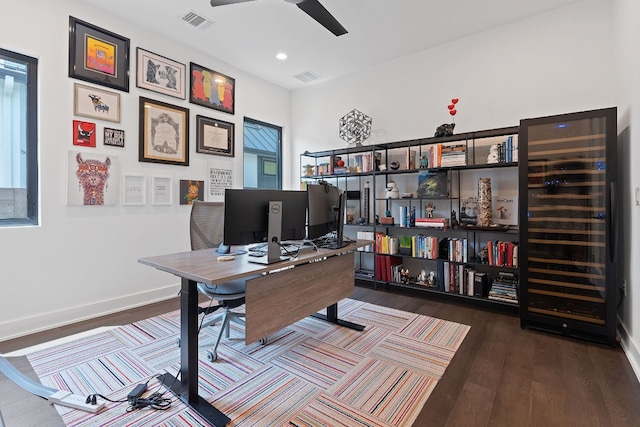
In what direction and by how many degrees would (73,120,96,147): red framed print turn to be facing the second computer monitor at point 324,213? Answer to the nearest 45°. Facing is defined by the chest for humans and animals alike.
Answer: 0° — it already faces it

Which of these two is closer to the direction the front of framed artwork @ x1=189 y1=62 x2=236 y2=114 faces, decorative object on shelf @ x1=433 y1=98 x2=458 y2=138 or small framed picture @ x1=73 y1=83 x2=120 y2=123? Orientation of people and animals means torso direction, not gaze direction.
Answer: the decorative object on shelf

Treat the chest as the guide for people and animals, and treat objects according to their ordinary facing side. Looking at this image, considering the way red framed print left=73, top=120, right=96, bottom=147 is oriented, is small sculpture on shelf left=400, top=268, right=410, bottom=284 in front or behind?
in front

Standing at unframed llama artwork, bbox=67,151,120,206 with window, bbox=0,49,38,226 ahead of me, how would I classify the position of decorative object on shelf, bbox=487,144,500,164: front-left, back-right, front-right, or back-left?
back-left

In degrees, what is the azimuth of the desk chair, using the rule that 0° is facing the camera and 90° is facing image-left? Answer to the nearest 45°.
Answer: approximately 315°

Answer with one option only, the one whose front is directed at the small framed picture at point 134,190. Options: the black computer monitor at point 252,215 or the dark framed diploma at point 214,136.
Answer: the black computer monitor

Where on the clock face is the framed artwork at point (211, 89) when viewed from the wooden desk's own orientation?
The framed artwork is roughly at 1 o'clock from the wooden desk.

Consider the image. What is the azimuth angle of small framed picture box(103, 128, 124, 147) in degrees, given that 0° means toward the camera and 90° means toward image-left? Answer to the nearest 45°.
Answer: approximately 315°

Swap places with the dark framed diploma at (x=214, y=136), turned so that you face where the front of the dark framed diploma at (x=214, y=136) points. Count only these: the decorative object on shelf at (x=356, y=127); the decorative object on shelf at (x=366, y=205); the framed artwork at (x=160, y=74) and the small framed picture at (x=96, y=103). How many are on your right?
2

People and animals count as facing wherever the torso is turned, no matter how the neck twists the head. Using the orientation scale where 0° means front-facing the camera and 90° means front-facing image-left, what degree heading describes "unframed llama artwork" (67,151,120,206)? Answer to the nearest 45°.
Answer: approximately 315°

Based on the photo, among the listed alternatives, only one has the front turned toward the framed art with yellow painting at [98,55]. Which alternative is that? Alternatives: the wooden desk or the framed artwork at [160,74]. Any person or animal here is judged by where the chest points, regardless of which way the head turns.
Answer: the wooden desk

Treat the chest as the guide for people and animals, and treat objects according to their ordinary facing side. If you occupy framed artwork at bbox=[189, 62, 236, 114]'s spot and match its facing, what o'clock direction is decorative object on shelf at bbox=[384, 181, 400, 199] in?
The decorative object on shelf is roughly at 11 o'clock from the framed artwork.
